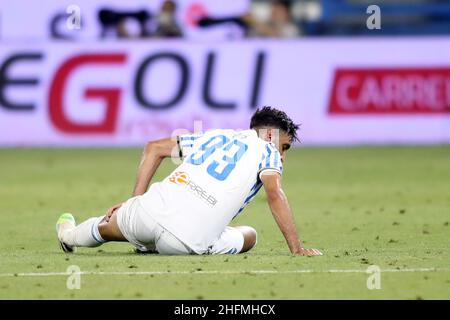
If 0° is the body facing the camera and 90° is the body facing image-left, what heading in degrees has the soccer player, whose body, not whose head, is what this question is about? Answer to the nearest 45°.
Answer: approximately 225°
